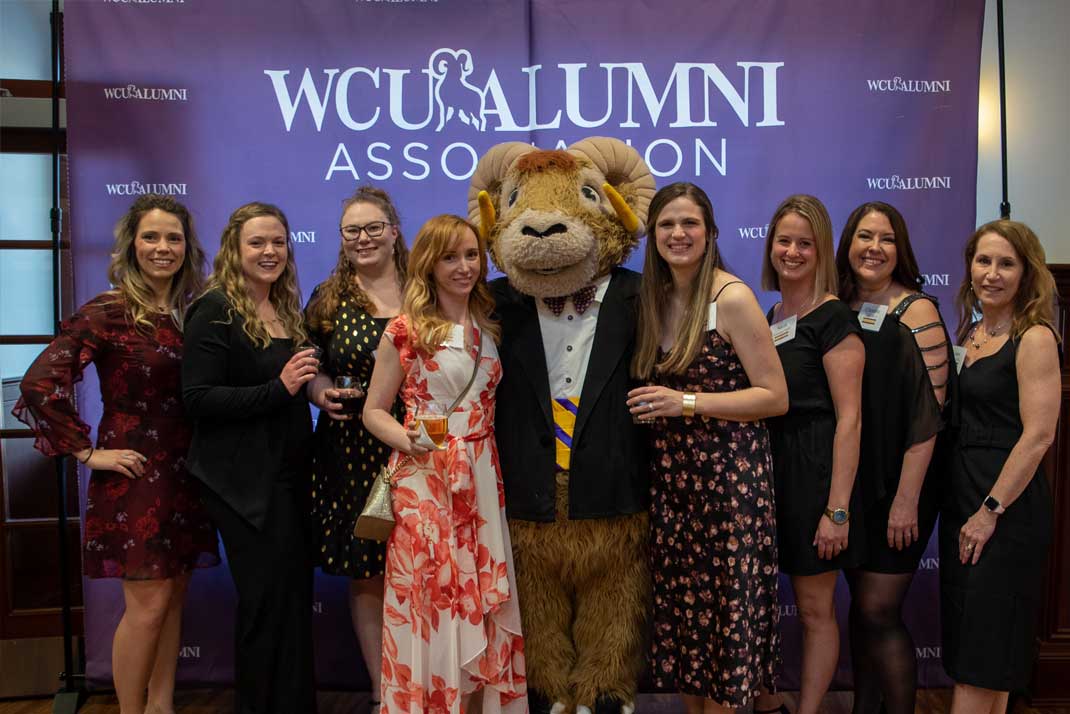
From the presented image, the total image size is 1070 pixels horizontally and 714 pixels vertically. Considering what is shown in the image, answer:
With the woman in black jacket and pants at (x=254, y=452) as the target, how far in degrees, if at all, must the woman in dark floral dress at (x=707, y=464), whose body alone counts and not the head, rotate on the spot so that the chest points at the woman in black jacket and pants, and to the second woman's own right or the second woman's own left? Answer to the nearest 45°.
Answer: approximately 45° to the second woman's own right

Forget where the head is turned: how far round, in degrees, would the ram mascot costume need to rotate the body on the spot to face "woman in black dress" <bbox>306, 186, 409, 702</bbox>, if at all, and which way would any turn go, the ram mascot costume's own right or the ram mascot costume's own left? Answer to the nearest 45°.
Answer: approximately 90° to the ram mascot costume's own right

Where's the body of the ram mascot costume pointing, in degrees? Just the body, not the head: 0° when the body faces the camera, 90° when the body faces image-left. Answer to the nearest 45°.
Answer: approximately 0°
